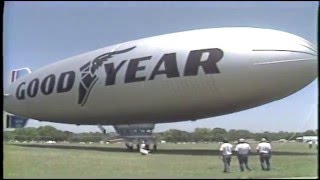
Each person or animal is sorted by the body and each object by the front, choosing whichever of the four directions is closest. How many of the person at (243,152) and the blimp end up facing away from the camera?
1

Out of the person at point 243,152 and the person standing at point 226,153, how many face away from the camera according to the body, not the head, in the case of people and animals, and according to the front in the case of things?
2

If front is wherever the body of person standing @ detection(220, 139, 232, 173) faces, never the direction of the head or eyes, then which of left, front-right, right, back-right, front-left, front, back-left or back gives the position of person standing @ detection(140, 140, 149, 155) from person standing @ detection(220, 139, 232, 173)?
front-left

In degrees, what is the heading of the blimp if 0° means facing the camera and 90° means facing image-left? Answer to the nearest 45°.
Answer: approximately 315°

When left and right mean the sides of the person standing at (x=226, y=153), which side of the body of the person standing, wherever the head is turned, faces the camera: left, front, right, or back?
back

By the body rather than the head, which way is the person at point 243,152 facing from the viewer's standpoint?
away from the camera

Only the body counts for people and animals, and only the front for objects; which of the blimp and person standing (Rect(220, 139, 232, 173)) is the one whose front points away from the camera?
the person standing

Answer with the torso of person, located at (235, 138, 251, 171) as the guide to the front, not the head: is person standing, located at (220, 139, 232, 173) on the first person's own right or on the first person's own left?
on the first person's own left
